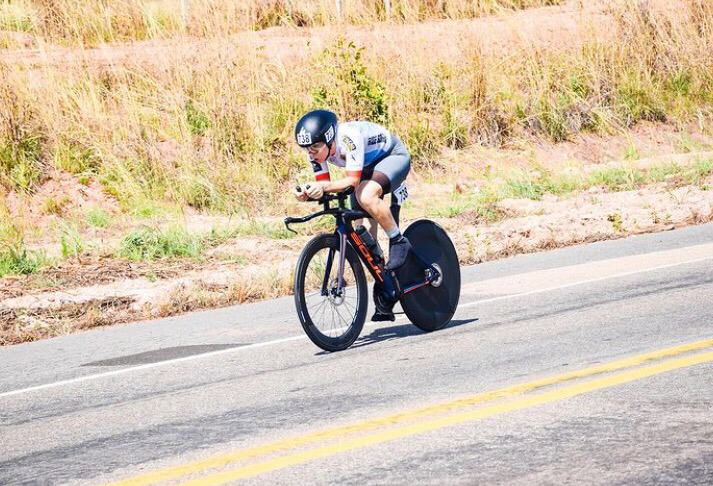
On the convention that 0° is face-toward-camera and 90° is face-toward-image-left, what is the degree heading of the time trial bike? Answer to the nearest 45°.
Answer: approximately 45°

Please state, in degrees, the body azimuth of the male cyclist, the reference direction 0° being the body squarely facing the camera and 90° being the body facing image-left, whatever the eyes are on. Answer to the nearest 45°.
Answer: approximately 45°
